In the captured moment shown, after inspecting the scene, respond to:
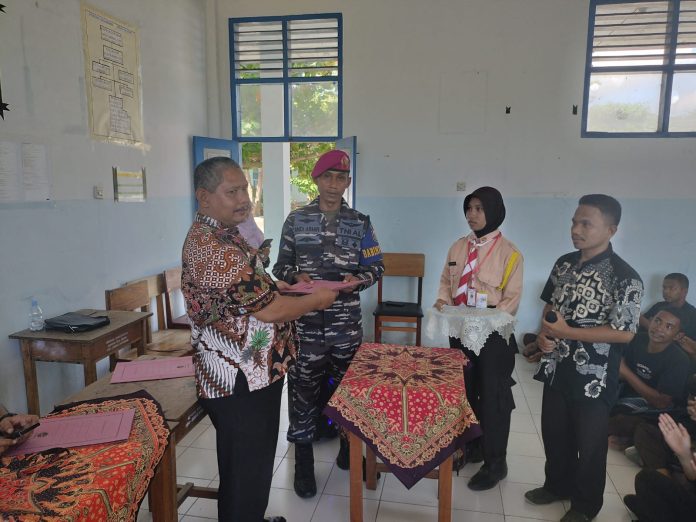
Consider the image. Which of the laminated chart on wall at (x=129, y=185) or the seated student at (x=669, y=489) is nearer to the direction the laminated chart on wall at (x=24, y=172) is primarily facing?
the seated student

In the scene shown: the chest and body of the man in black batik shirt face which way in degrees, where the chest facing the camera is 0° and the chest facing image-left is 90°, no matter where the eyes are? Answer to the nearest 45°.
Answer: approximately 45°

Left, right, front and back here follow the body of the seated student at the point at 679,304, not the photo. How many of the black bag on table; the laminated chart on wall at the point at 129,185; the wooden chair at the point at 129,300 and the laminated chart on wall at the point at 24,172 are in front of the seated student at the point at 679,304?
4

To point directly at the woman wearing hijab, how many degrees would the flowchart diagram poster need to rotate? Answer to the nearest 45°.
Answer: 0° — it already faces them

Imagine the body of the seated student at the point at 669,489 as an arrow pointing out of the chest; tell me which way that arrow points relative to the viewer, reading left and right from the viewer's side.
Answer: facing to the left of the viewer

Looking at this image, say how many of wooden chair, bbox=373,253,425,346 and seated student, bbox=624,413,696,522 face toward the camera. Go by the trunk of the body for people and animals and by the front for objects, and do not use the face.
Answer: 1

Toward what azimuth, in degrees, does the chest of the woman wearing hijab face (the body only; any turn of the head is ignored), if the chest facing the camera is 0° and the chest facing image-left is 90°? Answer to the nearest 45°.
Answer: approximately 45°
